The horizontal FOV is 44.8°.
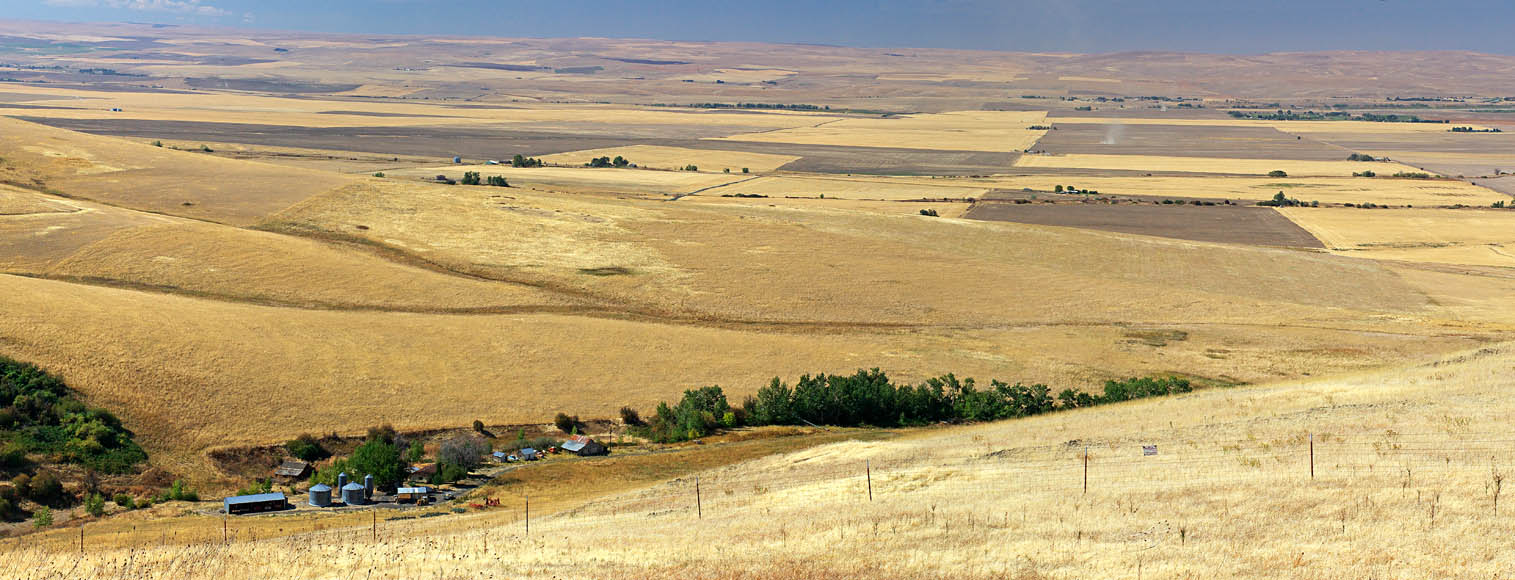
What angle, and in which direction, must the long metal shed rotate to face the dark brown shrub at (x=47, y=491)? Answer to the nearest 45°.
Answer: approximately 135° to its right

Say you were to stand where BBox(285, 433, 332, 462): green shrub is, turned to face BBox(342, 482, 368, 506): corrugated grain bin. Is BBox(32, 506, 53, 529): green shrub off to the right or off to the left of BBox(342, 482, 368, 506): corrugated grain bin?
right

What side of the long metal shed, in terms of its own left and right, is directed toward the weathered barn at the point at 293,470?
back

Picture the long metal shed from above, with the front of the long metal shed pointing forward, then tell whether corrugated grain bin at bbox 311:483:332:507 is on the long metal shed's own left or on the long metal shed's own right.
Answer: on the long metal shed's own left

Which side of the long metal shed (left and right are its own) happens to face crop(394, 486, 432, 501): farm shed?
left

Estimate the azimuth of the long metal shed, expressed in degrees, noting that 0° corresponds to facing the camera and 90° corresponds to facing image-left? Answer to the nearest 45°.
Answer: approximately 0°

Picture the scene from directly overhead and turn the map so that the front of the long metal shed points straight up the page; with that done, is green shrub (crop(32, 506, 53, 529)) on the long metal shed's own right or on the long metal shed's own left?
on the long metal shed's own right
